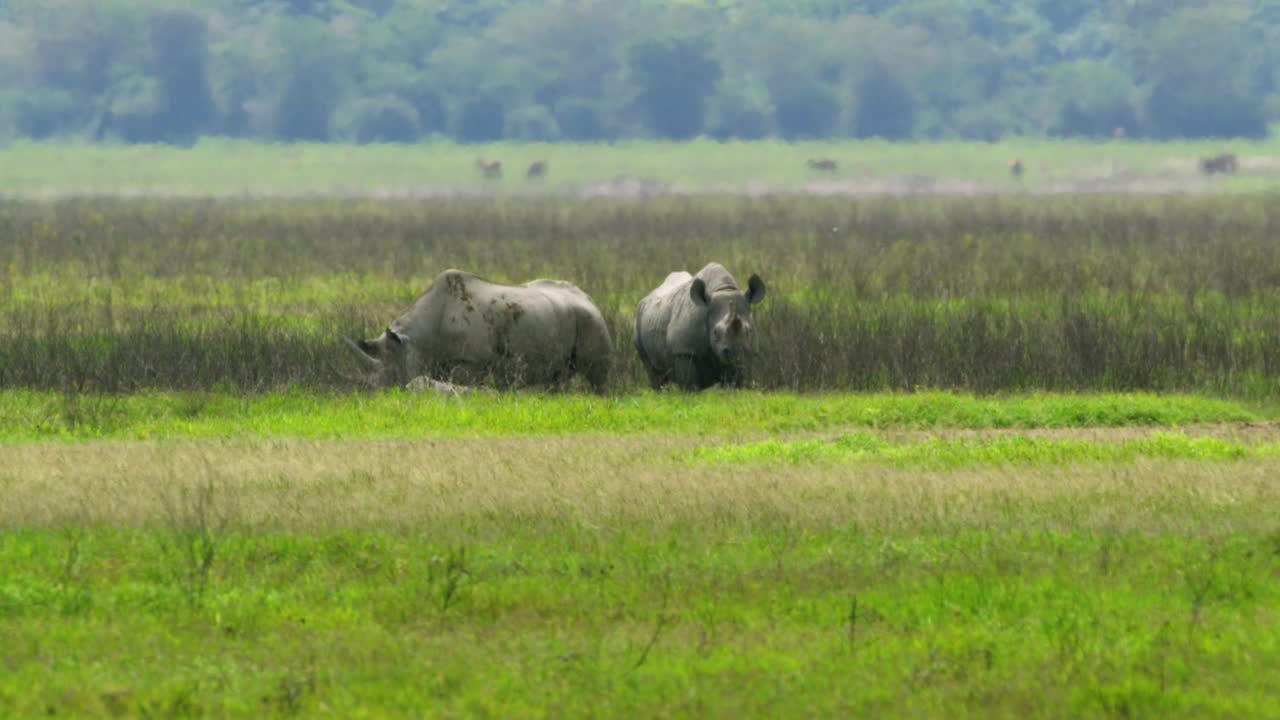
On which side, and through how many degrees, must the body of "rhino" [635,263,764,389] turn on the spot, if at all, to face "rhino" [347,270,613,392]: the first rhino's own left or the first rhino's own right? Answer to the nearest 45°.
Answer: approximately 135° to the first rhino's own right

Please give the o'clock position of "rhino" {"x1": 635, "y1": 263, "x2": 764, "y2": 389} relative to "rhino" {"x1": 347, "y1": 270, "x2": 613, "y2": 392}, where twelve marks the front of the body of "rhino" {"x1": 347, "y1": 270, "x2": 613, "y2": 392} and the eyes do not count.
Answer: "rhino" {"x1": 635, "y1": 263, "x2": 764, "y2": 389} is roughly at 6 o'clock from "rhino" {"x1": 347, "y1": 270, "x2": 613, "y2": 392}.

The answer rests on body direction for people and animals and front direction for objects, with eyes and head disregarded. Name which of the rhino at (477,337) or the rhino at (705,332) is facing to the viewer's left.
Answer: the rhino at (477,337)

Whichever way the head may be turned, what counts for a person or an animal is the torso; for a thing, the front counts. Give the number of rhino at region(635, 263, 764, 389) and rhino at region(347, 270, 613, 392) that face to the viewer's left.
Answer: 1

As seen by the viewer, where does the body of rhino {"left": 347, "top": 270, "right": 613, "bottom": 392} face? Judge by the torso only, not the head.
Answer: to the viewer's left

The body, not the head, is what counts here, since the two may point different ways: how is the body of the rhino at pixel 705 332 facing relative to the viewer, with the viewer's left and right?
facing the viewer and to the right of the viewer
